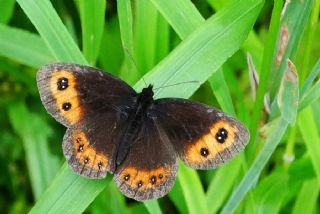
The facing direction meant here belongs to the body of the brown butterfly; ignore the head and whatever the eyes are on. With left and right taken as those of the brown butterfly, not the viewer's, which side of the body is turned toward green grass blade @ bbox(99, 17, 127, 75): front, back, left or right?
front

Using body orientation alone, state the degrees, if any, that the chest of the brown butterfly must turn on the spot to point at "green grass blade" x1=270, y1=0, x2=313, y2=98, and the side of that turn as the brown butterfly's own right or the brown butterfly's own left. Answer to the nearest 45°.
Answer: approximately 90° to the brown butterfly's own right

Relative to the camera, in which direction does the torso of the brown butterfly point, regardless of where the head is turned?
away from the camera

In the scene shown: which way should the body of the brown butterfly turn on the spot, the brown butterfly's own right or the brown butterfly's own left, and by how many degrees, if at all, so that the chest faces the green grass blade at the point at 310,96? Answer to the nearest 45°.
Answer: approximately 90° to the brown butterfly's own right

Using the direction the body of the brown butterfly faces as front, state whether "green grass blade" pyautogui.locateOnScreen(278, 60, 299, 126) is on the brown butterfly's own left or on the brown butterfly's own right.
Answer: on the brown butterfly's own right
